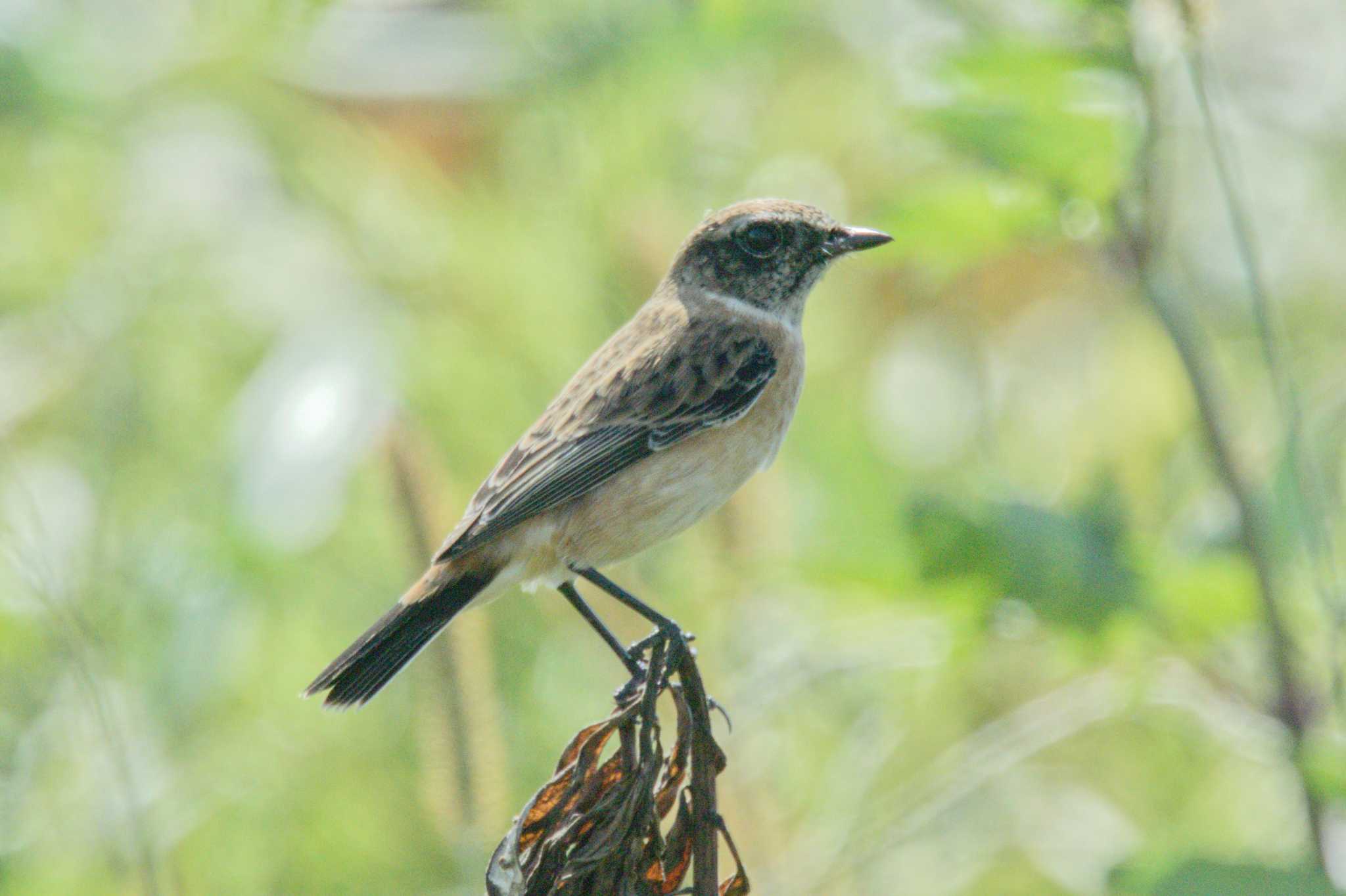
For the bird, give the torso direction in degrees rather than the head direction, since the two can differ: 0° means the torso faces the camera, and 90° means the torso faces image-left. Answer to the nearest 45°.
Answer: approximately 270°
